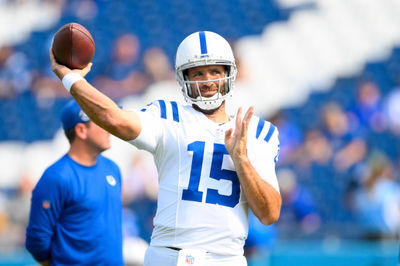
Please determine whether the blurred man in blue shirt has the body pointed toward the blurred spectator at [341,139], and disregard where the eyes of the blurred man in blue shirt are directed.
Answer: no

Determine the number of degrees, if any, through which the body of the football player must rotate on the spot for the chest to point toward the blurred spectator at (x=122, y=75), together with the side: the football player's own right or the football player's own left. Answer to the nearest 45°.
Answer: approximately 180°

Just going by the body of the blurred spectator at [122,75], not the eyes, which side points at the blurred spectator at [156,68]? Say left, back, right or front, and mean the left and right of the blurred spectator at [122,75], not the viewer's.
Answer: left

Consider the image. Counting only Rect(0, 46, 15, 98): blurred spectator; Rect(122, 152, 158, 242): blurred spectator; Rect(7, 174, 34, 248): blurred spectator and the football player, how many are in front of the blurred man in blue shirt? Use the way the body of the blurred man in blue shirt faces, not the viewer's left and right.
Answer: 1

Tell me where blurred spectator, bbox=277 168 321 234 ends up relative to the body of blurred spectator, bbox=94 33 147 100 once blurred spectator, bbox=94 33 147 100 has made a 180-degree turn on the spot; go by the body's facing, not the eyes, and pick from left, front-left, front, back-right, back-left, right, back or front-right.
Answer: back-right

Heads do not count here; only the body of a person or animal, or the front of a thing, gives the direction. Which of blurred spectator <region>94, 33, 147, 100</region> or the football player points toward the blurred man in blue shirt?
the blurred spectator

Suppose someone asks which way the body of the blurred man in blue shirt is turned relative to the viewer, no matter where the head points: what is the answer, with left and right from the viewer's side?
facing the viewer and to the right of the viewer

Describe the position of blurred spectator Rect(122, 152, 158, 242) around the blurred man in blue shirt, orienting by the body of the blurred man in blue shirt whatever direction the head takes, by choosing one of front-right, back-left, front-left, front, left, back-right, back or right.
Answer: back-left

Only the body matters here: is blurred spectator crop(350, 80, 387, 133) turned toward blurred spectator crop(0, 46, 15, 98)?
no

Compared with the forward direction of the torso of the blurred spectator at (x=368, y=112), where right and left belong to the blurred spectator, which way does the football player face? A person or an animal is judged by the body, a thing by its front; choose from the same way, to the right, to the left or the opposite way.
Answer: the same way

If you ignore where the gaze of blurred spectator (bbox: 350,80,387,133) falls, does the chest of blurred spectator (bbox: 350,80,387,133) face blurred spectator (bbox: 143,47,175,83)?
no

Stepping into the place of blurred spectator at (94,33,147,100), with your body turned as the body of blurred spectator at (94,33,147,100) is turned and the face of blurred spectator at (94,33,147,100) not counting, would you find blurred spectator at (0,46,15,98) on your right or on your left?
on your right

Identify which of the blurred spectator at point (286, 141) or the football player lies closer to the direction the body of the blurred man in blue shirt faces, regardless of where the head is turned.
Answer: the football player

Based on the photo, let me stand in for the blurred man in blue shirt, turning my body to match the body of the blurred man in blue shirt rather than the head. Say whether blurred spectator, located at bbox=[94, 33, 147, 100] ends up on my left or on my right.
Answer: on my left

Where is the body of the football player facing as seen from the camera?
toward the camera

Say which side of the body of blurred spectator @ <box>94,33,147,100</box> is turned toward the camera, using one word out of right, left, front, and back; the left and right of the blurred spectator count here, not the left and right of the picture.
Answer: front
